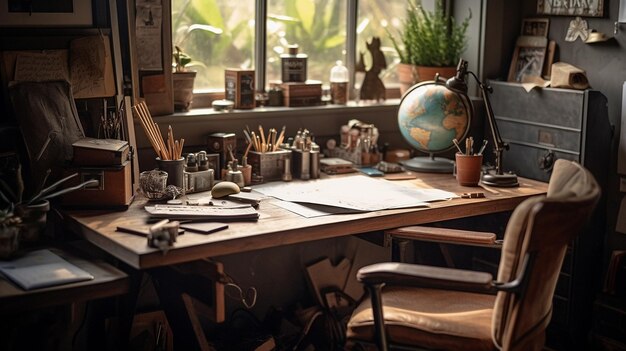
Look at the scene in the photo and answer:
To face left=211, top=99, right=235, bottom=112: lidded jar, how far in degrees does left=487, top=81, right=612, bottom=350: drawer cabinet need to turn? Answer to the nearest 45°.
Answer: approximately 45° to its right

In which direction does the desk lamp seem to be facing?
to the viewer's left

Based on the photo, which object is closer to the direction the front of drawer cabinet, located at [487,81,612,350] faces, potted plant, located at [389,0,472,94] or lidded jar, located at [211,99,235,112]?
the lidded jar

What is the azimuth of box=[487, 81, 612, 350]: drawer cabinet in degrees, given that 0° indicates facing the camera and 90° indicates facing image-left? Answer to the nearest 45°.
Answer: approximately 45°

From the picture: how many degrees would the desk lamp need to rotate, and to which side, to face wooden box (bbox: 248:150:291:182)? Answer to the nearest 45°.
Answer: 0° — it already faces it

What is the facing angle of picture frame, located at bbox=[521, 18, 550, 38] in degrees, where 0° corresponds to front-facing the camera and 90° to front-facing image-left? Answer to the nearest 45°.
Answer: approximately 45°
